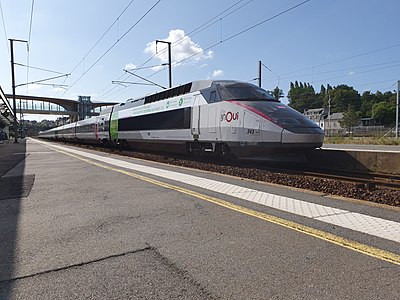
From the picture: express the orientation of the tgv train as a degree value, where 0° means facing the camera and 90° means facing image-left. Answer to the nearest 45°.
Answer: approximately 315°
